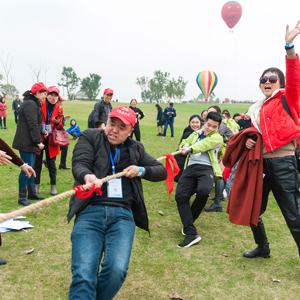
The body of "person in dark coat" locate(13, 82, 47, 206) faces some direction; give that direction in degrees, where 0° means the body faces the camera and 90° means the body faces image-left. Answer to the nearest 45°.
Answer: approximately 270°

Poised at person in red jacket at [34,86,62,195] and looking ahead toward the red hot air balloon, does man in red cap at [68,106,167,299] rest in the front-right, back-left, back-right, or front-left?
back-right

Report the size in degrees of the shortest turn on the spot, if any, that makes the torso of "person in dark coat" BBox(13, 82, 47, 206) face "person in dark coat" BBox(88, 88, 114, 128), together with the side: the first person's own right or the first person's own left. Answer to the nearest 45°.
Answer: approximately 45° to the first person's own left

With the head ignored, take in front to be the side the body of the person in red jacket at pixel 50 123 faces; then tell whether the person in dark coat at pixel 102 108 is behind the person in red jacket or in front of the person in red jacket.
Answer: behind

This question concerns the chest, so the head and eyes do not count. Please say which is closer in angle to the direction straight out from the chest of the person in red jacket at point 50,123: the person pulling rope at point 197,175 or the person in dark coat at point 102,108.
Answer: the person pulling rope

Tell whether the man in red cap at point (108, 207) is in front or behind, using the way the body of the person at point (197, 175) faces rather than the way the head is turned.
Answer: in front

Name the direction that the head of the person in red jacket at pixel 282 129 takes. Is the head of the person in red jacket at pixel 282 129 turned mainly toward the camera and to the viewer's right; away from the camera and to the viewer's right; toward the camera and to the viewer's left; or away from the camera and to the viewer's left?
toward the camera and to the viewer's left

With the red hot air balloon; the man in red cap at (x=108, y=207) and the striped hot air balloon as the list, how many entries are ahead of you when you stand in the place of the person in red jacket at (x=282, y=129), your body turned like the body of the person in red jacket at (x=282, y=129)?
1
